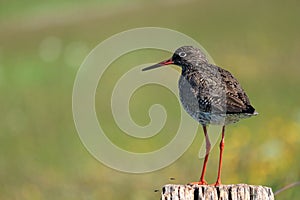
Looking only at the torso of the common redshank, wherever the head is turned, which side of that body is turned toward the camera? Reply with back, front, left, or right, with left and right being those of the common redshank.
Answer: left
